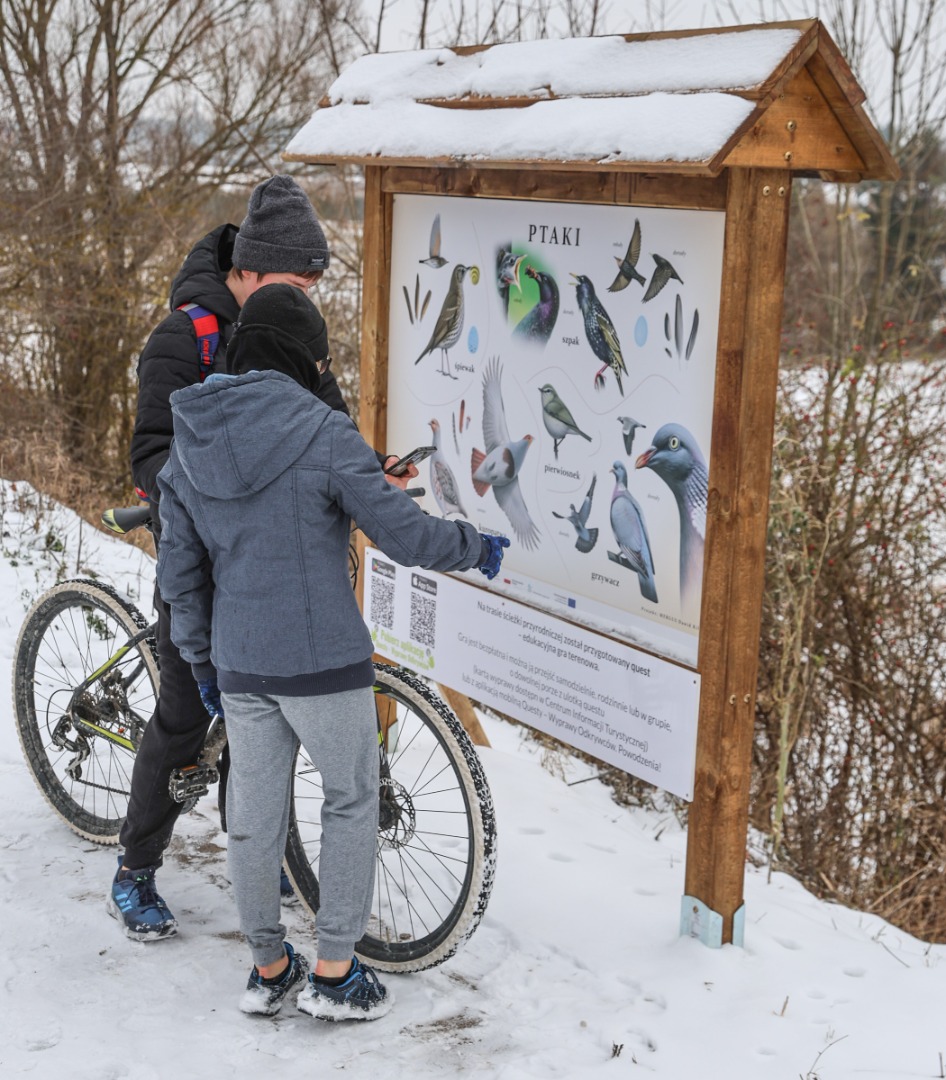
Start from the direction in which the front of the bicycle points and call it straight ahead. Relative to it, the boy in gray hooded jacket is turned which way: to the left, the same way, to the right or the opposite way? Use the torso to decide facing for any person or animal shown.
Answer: to the left

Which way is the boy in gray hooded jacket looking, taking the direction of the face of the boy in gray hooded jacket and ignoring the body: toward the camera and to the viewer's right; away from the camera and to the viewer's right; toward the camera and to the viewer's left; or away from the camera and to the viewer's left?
away from the camera and to the viewer's right

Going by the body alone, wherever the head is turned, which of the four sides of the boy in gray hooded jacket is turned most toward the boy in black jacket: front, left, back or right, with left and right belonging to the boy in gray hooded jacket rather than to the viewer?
left

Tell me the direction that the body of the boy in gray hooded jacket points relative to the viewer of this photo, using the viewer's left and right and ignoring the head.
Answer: facing away from the viewer and to the right of the viewer

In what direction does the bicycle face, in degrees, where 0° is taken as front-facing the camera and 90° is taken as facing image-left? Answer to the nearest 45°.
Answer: approximately 315°

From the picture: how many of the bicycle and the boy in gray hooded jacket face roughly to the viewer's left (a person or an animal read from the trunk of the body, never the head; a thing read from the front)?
0

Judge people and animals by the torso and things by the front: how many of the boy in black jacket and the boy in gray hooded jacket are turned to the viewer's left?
0
